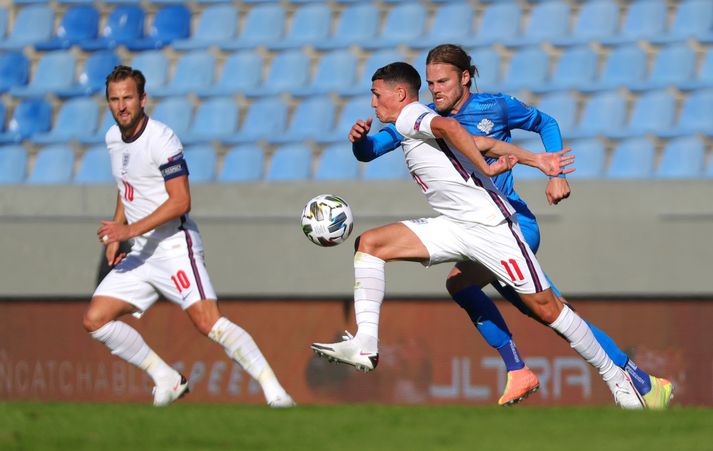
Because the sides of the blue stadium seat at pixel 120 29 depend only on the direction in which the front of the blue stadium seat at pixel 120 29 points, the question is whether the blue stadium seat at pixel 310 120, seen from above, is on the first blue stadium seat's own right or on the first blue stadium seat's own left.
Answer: on the first blue stadium seat's own left

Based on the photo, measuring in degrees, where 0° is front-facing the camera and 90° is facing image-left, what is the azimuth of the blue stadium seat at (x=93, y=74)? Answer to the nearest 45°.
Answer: approximately 45°

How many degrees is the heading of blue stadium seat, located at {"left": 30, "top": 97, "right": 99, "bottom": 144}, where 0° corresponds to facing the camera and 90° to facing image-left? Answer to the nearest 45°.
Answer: approximately 45°

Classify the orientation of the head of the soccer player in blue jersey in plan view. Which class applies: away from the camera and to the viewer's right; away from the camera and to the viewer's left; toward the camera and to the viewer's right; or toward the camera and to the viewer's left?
toward the camera and to the viewer's left

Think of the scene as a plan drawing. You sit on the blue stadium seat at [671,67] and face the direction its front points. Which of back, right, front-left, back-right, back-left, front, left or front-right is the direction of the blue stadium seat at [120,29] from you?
front-right

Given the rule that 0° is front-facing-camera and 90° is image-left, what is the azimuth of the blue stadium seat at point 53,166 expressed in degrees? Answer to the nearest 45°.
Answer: approximately 45°

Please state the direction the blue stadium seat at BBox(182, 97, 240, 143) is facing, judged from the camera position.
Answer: facing the viewer and to the left of the viewer

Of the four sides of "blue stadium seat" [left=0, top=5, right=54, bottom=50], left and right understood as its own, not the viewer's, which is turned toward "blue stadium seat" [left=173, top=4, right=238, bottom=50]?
left

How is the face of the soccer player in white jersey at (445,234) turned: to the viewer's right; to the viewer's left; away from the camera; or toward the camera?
to the viewer's left

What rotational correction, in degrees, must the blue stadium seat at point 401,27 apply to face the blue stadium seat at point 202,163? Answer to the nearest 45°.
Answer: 0° — it already faces it

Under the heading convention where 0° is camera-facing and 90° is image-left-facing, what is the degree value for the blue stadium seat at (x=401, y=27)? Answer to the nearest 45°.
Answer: approximately 45°
